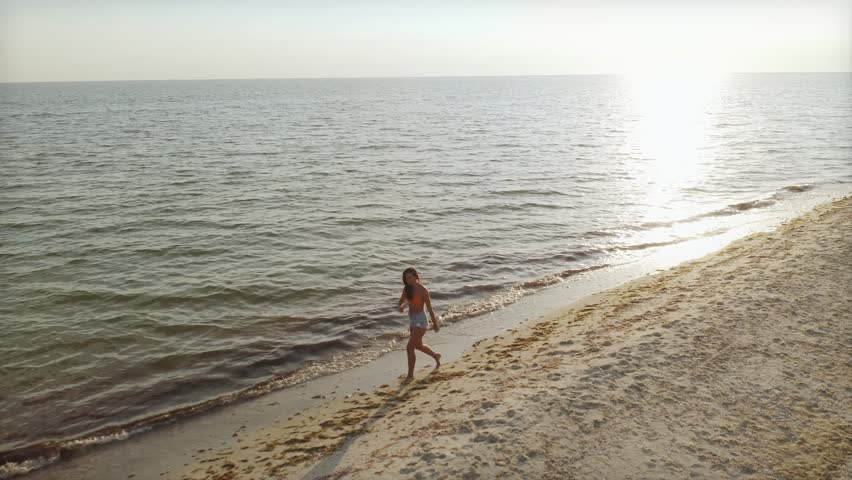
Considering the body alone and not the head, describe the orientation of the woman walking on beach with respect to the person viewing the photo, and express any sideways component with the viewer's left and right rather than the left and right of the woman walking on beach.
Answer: facing the viewer and to the left of the viewer

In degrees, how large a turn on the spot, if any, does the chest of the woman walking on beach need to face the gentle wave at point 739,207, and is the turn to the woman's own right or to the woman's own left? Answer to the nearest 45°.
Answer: approximately 180°

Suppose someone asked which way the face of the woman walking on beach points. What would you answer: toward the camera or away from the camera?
toward the camera
